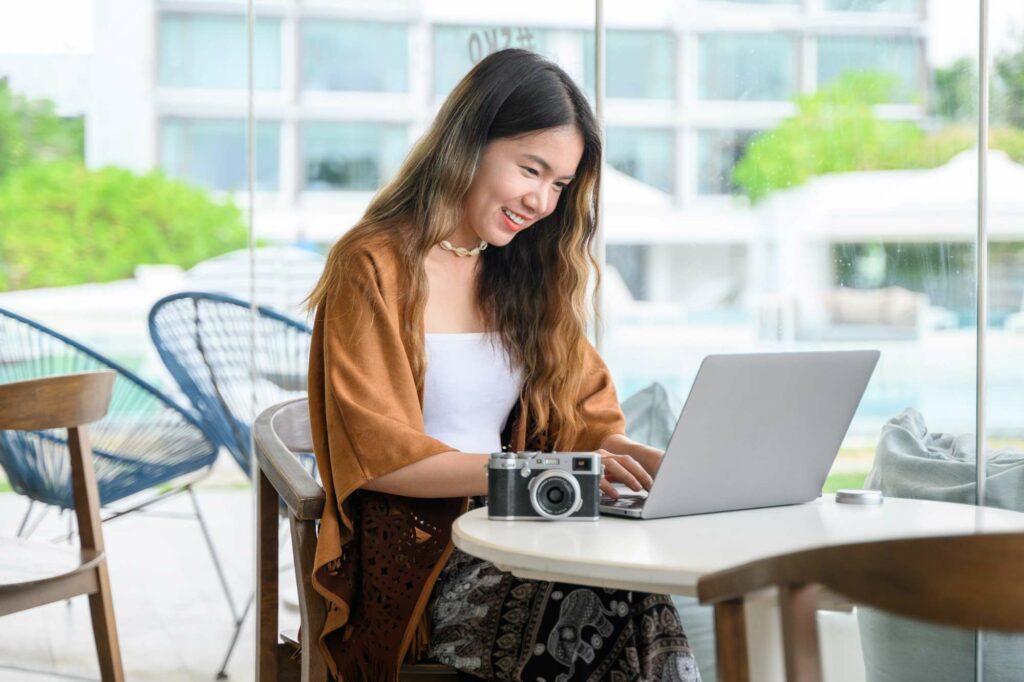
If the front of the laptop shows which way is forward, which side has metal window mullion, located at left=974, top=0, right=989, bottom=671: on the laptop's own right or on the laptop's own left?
on the laptop's own right

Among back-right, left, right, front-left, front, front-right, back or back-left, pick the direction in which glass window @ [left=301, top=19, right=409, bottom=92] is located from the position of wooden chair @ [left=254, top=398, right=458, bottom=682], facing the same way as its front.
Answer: back-left

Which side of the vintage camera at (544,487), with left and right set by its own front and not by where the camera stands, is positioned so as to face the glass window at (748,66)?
back

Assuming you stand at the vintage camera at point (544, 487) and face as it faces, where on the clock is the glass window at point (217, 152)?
The glass window is roughly at 5 o'clock from the vintage camera.

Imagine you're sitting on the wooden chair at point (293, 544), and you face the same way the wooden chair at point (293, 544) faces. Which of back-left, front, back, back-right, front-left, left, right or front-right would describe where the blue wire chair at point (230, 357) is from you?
back-left

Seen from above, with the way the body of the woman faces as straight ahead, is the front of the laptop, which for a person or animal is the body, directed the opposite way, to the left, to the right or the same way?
the opposite way

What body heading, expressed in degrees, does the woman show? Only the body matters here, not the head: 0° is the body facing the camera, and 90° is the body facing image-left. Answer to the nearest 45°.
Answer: approximately 315°
